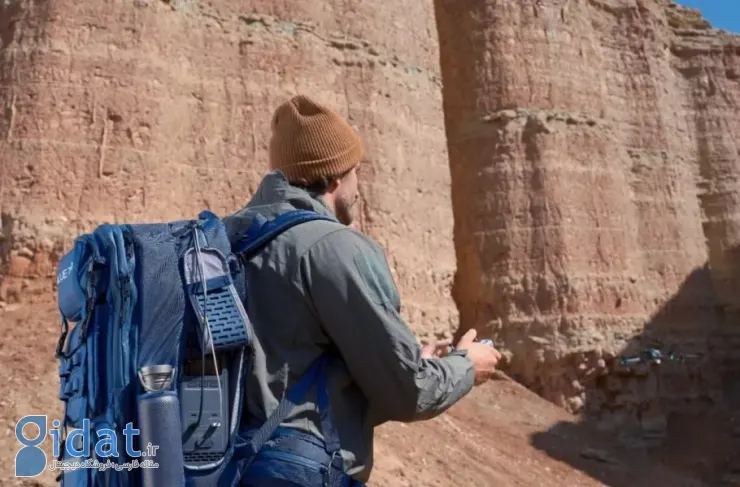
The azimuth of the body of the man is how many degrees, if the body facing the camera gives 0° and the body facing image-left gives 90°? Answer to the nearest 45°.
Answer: approximately 225°

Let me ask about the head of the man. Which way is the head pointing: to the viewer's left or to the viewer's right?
to the viewer's right
